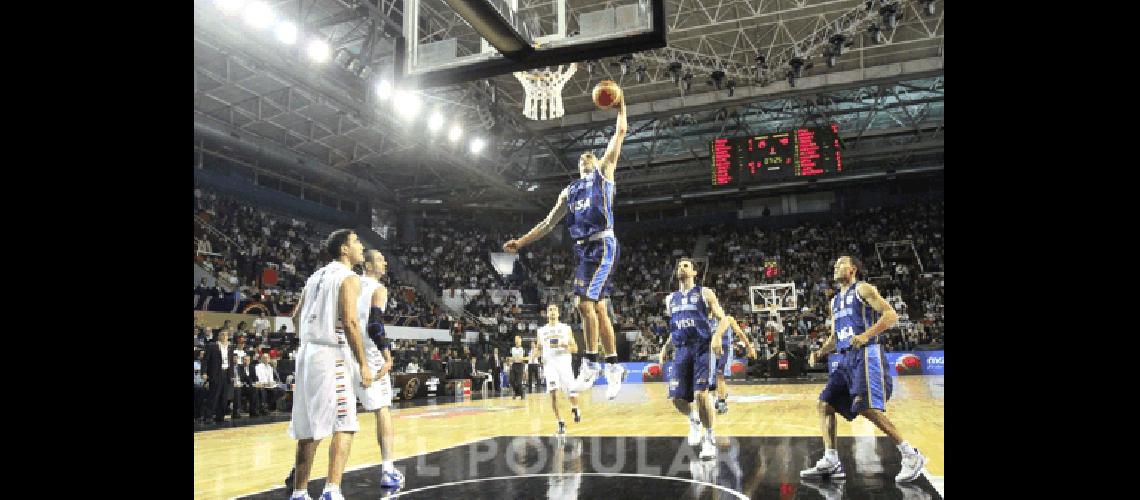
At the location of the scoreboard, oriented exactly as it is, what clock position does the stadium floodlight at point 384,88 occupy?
The stadium floodlight is roughly at 2 o'clock from the scoreboard.

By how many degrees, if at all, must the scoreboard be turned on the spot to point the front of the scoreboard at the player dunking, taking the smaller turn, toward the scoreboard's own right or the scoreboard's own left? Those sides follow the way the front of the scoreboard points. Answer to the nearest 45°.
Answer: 0° — it already faces them

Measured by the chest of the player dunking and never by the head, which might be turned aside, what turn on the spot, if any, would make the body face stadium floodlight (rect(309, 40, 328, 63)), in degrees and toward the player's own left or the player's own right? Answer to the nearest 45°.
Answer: approximately 90° to the player's own right

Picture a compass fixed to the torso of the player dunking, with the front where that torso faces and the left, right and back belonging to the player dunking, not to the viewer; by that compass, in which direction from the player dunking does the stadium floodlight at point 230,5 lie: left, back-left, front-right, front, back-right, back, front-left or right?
right

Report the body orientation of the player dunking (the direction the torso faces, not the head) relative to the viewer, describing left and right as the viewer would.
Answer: facing the viewer and to the left of the viewer

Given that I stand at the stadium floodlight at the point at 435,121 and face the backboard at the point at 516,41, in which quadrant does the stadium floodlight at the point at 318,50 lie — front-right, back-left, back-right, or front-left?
front-right

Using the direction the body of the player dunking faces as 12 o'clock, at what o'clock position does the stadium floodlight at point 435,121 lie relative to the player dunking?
The stadium floodlight is roughly at 4 o'clock from the player dunking.

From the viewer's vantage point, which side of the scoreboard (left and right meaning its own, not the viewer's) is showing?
front

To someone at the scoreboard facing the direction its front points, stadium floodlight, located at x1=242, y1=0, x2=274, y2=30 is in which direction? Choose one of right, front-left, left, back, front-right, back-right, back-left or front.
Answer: front-right

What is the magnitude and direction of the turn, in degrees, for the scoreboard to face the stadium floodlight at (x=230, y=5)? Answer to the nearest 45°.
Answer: approximately 45° to its right

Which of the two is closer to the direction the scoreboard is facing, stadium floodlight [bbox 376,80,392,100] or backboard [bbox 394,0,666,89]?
the backboard

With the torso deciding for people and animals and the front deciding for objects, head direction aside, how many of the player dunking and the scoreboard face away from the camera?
0

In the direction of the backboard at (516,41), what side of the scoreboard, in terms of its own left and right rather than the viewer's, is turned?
front

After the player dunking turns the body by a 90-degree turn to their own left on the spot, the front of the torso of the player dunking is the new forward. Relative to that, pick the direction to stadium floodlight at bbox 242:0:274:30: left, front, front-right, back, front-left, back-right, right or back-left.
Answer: back
